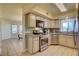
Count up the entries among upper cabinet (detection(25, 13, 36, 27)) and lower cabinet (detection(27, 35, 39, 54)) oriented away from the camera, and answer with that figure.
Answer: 0

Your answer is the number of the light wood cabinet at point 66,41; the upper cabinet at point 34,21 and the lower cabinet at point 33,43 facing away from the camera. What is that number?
0

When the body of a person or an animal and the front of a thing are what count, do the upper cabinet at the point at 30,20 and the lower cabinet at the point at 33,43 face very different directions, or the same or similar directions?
same or similar directions

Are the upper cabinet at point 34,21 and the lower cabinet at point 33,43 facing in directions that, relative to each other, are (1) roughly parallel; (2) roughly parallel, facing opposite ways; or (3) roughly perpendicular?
roughly parallel

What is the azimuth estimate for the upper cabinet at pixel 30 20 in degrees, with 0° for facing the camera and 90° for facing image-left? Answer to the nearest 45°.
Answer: approximately 315°

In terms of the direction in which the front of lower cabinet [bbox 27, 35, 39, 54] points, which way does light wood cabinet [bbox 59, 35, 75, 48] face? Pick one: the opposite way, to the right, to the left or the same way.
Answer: to the right

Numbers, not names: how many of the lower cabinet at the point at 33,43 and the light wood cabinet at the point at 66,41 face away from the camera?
0

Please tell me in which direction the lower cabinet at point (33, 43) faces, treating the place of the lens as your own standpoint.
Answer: facing the viewer and to the right of the viewer

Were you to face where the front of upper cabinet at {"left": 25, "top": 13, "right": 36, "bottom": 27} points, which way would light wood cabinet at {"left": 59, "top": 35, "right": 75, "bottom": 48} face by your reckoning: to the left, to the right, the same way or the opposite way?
to the right
